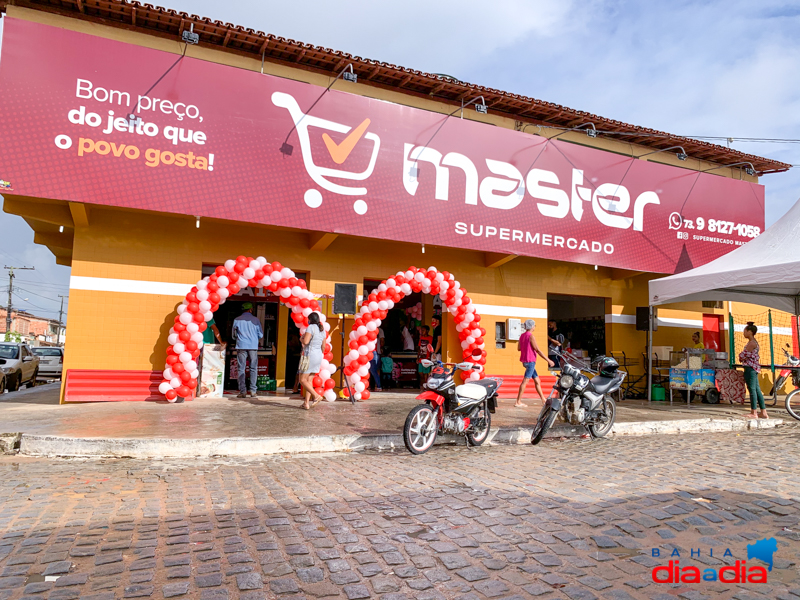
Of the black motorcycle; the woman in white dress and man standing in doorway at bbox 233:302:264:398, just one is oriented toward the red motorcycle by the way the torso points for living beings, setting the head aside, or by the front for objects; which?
the black motorcycle

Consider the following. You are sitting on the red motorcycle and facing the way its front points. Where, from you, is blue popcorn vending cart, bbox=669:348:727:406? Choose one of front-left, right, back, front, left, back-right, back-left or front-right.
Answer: back

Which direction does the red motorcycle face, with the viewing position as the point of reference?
facing the viewer and to the left of the viewer

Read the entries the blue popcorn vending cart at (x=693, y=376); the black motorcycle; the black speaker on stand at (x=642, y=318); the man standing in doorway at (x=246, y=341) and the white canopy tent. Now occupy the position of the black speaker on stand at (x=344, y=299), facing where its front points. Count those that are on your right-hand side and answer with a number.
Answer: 1

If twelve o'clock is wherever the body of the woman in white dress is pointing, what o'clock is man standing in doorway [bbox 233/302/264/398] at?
The man standing in doorway is roughly at 12 o'clock from the woman in white dress.

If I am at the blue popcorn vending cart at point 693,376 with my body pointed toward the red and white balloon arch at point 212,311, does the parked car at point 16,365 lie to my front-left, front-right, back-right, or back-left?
front-right

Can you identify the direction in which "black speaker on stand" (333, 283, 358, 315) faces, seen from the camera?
facing the viewer

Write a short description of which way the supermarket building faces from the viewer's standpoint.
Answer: facing the viewer and to the right of the viewer

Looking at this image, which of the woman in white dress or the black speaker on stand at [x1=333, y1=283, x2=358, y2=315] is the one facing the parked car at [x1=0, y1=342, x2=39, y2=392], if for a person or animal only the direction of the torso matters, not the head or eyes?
the woman in white dress

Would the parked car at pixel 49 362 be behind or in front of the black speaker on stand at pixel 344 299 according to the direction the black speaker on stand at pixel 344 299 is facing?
behind

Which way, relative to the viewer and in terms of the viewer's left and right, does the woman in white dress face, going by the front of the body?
facing away from the viewer and to the left of the viewer
